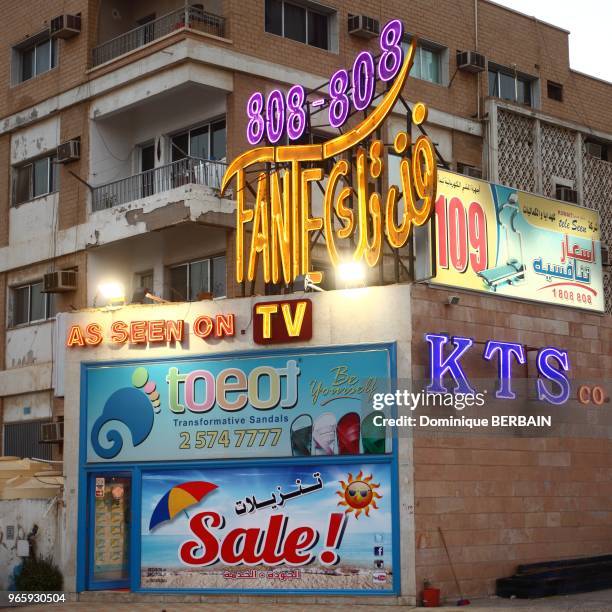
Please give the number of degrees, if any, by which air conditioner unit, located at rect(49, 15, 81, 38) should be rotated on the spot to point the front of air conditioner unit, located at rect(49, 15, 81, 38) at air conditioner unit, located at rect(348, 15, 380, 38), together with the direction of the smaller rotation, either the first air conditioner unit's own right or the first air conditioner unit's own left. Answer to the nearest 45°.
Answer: approximately 135° to the first air conditioner unit's own left

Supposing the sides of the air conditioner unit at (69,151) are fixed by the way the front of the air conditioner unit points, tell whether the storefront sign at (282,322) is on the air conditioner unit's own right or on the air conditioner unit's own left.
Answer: on the air conditioner unit's own left

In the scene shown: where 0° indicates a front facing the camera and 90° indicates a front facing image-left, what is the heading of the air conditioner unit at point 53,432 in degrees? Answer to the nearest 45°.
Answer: approximately 45°

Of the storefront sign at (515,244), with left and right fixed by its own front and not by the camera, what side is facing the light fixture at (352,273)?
right

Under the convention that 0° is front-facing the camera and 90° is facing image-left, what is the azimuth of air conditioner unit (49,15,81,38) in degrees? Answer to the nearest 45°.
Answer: approximately 45°

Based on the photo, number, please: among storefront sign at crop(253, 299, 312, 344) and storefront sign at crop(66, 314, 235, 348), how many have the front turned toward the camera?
2

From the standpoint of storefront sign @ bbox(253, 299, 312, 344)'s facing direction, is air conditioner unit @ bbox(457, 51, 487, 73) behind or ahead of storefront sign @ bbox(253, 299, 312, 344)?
behind

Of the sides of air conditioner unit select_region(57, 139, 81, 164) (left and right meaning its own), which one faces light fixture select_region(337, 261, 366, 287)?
left

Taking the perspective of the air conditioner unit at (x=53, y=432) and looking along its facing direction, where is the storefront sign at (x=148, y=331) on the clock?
The storefront sign is roughly at 10 o'clock from the air conditioner unit.

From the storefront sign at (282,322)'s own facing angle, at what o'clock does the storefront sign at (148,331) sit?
the storefront sign at (148,331) is roughly at 4 o'clock from the storefront sign at (282,322).

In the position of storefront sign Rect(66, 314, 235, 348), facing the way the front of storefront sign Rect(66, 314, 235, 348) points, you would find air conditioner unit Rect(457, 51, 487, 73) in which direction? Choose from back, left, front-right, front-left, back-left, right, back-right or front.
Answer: back-left
